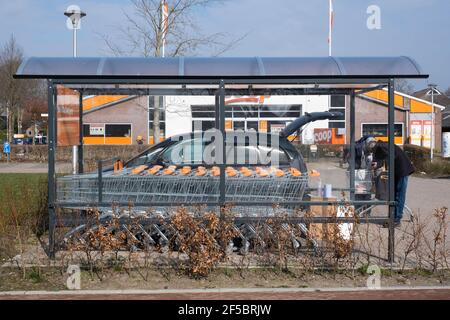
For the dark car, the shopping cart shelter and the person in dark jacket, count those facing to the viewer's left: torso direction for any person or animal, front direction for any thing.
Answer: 2

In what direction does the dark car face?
to the viewer's left

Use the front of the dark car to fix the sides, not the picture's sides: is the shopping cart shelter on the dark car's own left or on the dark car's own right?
on the dark car's own left

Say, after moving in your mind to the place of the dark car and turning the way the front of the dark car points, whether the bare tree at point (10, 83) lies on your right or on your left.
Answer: on your right

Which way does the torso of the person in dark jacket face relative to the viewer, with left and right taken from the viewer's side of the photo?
facing to the left of the viewer

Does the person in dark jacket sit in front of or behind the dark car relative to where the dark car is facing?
behind
